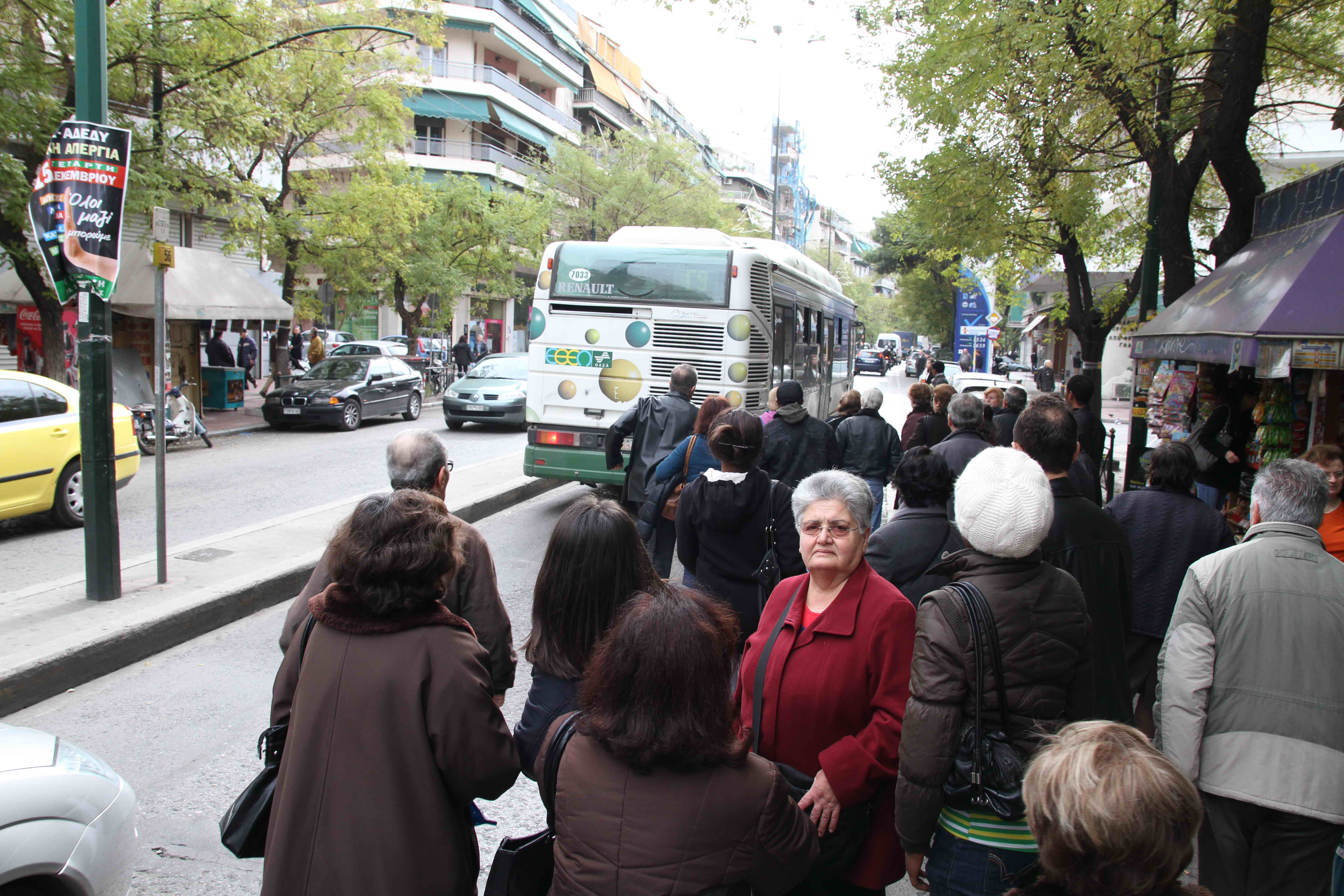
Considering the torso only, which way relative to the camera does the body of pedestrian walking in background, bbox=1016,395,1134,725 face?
away from the camera

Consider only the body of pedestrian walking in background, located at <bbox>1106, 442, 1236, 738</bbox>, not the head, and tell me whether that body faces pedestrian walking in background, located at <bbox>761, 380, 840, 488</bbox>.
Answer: no

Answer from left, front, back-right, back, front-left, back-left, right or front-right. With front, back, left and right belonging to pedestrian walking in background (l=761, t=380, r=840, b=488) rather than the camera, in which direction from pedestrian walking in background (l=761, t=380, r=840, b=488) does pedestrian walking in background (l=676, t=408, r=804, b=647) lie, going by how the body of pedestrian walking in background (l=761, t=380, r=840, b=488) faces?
back

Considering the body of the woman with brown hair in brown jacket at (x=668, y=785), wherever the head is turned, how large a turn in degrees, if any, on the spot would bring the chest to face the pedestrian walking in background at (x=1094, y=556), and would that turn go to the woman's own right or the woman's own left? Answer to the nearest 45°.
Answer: approximately 45° to the woman's own right

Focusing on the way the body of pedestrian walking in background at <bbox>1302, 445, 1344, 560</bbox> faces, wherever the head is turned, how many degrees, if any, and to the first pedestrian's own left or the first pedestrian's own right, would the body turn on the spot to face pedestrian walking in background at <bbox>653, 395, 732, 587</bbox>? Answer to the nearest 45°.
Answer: approximately 45° to the first pedestrian's own right

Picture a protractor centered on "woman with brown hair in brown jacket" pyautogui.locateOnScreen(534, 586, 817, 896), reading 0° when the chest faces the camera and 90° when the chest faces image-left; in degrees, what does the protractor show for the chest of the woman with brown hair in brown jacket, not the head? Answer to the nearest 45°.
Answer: approximately 180°

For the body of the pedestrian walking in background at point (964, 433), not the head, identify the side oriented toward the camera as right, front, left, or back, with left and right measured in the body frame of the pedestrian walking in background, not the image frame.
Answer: back

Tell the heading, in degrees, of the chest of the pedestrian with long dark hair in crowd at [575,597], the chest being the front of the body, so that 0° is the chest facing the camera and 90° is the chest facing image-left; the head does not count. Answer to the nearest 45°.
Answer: approximately 180°

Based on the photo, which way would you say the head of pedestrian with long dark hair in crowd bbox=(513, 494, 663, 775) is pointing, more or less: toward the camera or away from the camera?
away from the camera

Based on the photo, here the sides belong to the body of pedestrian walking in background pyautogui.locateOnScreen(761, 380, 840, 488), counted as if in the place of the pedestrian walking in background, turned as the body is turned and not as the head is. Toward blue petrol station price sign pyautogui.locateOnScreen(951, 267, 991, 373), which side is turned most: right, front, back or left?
front

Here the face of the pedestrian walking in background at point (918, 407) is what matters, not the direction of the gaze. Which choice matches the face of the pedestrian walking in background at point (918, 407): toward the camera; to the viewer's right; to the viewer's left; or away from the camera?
away from the camera

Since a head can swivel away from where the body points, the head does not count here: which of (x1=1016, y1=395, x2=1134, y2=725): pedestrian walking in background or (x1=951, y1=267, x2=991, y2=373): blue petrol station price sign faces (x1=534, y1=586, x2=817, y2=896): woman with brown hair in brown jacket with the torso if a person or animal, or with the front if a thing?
the blue petrol station price sign

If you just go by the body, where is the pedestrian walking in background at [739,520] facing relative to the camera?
away from the camera

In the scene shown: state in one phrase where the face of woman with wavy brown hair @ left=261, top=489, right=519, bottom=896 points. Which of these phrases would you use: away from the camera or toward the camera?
away from the camera

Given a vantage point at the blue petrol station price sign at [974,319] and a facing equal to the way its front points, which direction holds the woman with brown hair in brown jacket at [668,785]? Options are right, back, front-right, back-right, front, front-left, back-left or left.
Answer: front

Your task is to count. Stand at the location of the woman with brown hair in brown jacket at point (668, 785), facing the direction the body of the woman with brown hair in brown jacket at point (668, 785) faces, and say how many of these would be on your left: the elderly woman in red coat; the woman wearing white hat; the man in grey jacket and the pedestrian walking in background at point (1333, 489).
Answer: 0

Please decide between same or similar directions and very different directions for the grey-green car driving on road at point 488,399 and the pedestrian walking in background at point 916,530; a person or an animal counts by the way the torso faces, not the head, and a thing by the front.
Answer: very different directions

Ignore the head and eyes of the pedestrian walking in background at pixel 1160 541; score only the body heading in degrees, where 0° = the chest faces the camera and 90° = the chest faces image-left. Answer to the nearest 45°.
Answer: approximately 180°

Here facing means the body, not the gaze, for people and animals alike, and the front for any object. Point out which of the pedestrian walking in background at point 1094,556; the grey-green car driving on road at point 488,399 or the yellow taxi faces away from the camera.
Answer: the pedestrian walking in background

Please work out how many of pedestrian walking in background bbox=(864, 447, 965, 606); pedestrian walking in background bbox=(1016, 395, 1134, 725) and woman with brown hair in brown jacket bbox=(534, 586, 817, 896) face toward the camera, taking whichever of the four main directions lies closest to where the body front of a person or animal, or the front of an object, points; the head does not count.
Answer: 0
